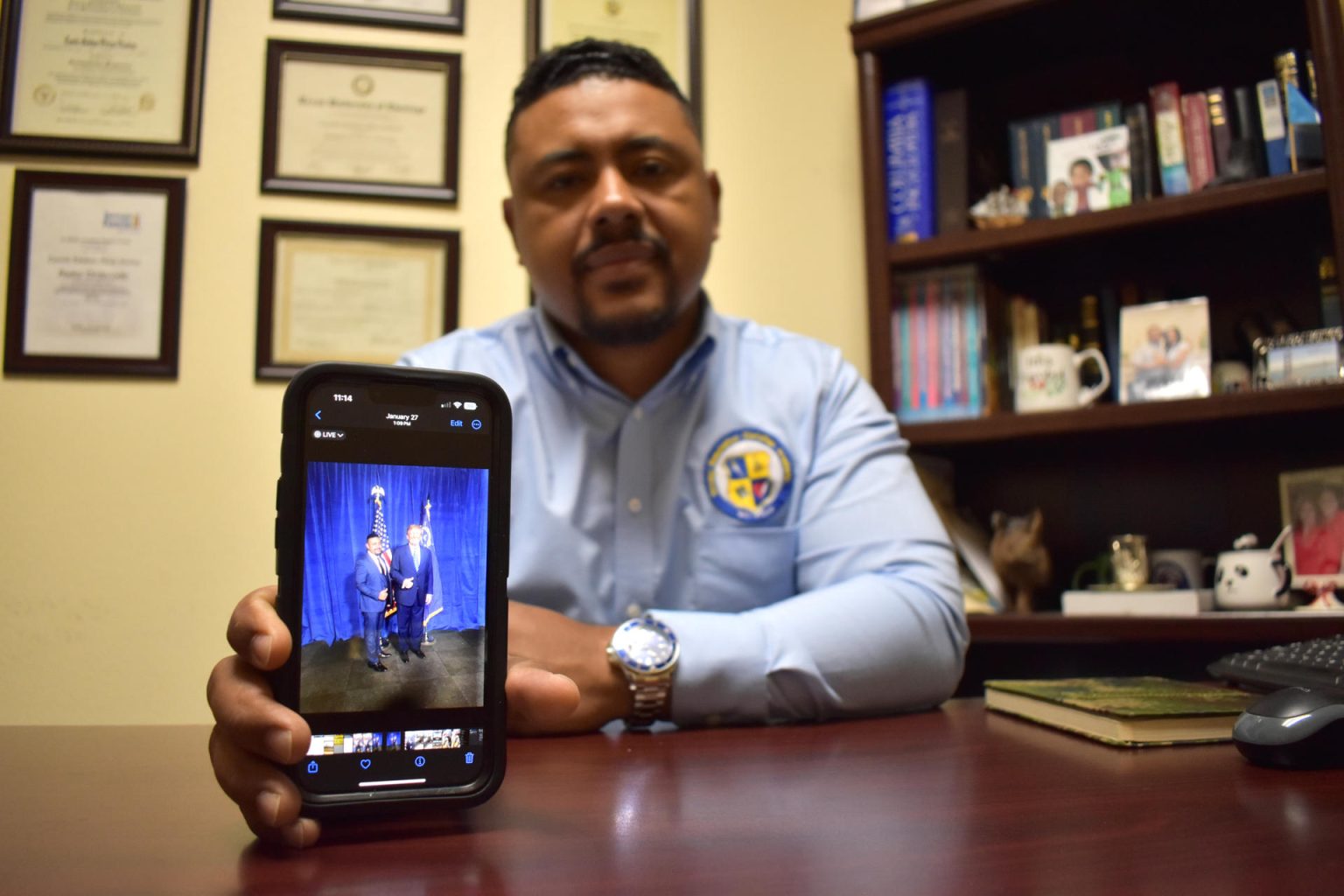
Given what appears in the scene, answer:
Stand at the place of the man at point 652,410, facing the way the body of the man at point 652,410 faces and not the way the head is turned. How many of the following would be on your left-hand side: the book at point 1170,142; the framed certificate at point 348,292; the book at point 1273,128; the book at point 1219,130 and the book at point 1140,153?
4

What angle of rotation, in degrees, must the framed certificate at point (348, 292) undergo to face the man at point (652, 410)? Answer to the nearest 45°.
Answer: approximately 45° to its left

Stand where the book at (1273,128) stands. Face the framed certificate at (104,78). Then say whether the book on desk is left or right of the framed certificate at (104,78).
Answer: left

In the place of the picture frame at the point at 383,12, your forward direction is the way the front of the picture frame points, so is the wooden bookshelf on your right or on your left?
on your left

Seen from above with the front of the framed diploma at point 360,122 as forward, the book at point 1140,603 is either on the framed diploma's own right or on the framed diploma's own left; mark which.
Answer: on the framed diploma's own left

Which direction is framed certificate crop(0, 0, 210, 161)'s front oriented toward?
toward the camera

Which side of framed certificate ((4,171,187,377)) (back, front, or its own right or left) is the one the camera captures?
front

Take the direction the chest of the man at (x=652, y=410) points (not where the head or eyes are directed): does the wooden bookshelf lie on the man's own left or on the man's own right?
on the man's own left

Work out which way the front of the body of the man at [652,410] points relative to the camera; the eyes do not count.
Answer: toward the camera

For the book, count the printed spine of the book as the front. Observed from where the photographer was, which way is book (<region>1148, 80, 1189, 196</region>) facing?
facing the viewer
